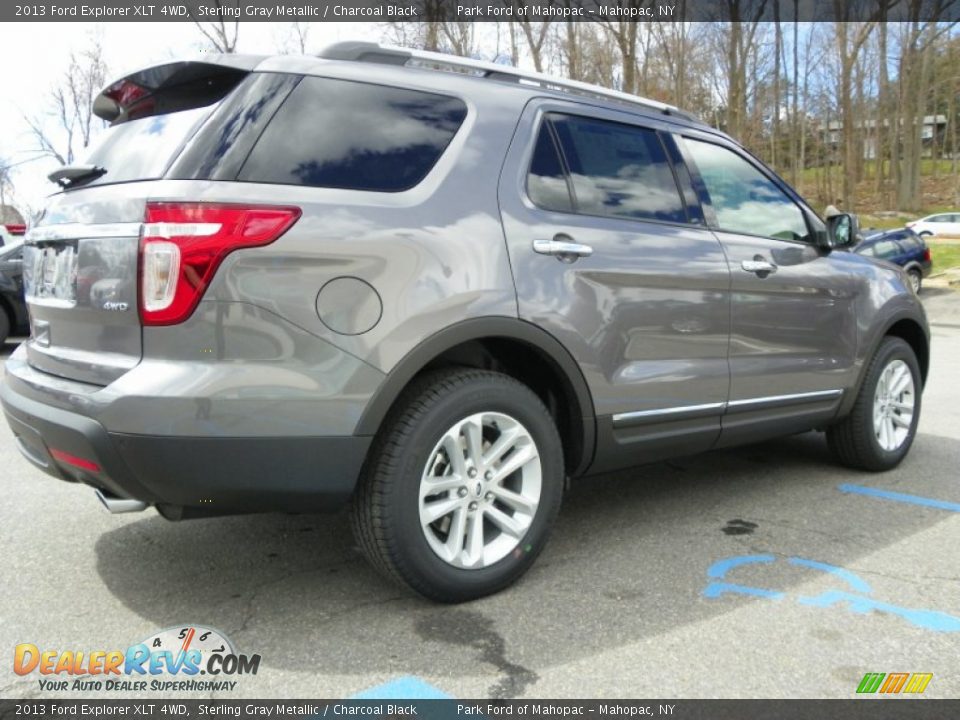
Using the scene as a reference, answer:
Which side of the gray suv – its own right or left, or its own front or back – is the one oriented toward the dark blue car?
front

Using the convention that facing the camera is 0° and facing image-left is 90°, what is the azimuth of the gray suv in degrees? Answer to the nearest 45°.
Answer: approximately 225°

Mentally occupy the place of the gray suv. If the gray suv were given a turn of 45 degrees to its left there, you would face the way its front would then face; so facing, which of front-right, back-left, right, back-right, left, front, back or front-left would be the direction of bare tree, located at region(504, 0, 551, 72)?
front
